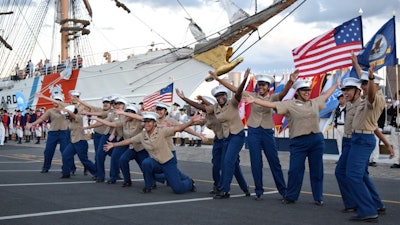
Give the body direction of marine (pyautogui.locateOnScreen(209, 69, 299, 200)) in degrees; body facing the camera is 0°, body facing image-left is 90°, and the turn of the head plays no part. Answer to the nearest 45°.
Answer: approximately 0°

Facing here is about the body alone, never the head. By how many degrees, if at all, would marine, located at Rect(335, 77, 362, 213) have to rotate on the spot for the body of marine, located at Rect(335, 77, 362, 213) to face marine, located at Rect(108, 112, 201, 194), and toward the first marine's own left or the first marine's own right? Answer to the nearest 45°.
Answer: approximately 45° to the first marine's own right

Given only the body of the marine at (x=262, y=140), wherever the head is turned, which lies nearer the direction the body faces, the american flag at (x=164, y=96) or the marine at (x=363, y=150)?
the marine

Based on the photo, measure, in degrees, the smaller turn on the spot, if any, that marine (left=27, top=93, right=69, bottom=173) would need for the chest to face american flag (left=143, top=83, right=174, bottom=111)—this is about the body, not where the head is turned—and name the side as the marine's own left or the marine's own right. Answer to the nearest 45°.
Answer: approximately 135° to the marine's own left

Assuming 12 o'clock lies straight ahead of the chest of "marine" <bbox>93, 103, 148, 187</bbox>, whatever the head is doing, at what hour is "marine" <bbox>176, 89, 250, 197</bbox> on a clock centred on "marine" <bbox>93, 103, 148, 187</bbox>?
"marine" <bbox>176, 89, 250, 197</bbox> is roughly at 9 o'clock from "marine" <bbox>93, 103, 148, 187</bbox>.

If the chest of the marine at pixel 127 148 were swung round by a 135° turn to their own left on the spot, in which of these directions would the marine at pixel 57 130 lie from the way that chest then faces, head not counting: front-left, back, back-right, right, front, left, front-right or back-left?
back-left

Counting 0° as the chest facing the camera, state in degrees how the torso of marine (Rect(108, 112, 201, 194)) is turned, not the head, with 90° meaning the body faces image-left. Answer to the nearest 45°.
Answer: approximately 45°
